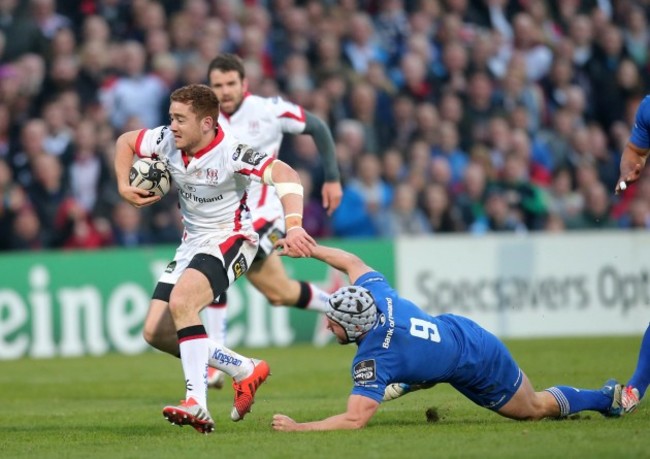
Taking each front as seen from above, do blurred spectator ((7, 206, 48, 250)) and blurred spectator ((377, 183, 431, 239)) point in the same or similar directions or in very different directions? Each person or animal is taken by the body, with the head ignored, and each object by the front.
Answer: same or similar directions

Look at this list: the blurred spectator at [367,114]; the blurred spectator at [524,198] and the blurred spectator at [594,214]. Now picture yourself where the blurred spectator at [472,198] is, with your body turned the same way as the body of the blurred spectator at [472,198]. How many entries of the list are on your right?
1

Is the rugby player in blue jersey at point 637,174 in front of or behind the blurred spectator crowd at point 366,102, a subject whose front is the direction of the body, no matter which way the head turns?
in front

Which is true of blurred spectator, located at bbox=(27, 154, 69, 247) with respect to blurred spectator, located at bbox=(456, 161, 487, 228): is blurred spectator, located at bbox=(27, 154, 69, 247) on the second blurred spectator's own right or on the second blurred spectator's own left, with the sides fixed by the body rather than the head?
on the second blurred spectator's own right

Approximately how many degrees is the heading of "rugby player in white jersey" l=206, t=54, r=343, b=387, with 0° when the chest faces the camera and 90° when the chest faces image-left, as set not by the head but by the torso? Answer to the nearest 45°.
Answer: approximately 45°

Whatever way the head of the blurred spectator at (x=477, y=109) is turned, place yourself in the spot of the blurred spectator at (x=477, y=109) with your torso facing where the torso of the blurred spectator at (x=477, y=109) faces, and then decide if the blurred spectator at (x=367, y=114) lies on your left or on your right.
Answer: on your right

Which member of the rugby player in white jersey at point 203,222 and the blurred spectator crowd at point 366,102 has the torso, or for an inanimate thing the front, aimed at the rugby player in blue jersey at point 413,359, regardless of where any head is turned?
the blurred spectator crowd

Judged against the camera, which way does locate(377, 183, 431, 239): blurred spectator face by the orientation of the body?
toward the camera

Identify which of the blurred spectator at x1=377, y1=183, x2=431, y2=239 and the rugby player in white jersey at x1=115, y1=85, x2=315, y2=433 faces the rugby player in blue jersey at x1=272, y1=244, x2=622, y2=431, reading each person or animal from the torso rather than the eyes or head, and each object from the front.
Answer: the blurred spectator

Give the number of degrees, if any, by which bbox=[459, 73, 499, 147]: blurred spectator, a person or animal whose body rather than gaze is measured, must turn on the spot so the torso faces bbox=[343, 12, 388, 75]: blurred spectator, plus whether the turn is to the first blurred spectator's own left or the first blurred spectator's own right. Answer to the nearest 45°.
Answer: approximately 90° to the first blurred spectator's own right

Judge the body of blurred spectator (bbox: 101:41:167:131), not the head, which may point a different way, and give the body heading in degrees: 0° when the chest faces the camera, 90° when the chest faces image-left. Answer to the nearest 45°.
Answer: approximately 0°

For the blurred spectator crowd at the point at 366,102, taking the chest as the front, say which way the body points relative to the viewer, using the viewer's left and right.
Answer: facing the viewer

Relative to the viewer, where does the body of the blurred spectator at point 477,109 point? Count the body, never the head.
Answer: toward the camera
